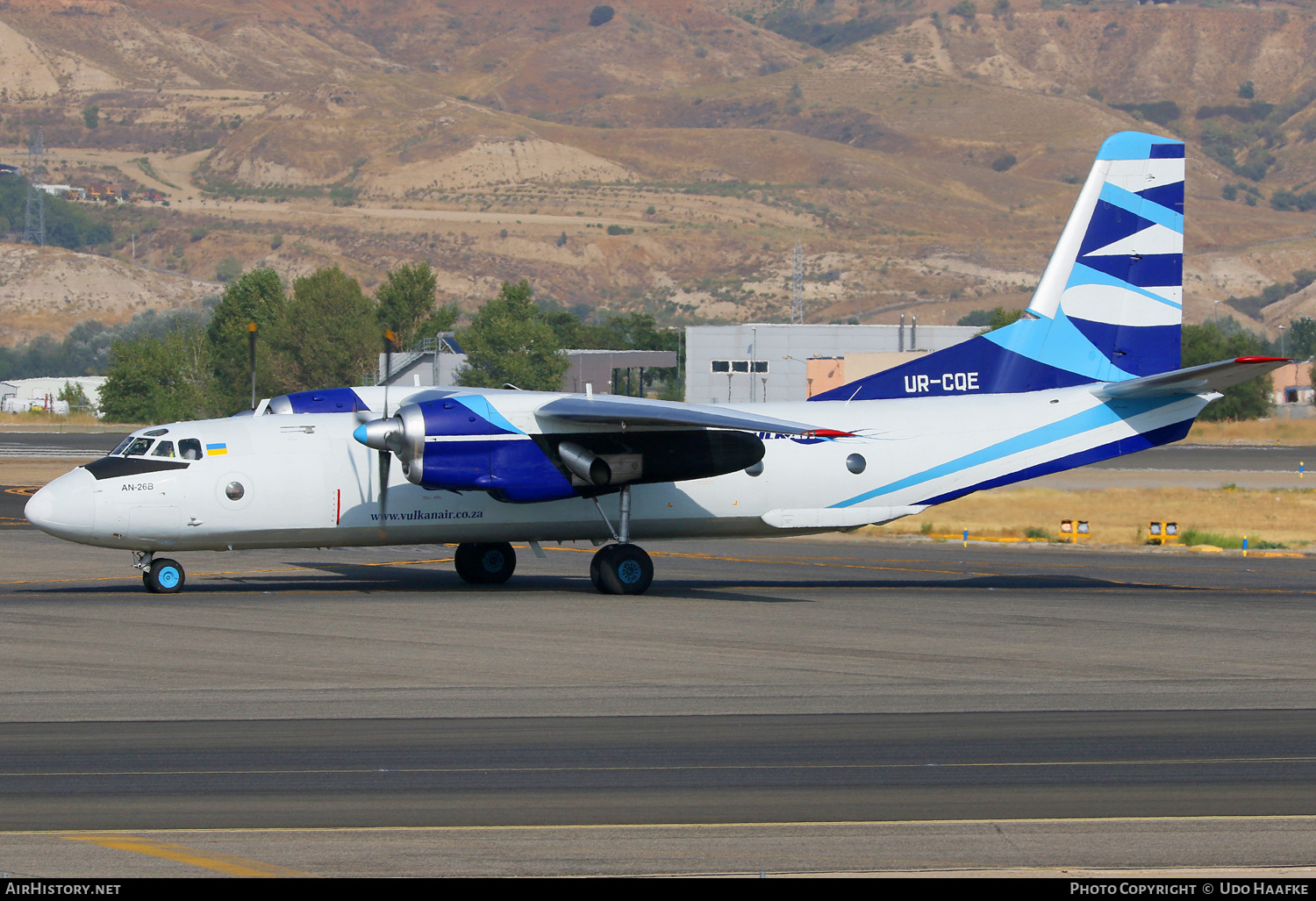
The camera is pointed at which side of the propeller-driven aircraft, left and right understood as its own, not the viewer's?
left
